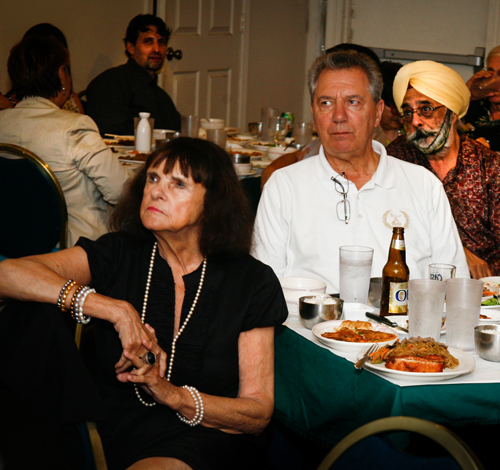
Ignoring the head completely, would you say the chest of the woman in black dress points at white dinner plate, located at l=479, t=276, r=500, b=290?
no

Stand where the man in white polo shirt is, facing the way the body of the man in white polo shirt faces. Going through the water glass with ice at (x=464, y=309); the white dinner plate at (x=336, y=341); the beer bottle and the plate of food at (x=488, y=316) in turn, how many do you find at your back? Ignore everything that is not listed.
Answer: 0

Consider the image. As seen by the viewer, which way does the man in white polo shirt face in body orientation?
toward the camera

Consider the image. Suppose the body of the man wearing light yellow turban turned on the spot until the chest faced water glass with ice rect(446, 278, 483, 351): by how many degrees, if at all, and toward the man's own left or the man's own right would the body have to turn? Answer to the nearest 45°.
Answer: approximately 45° to the man's own left

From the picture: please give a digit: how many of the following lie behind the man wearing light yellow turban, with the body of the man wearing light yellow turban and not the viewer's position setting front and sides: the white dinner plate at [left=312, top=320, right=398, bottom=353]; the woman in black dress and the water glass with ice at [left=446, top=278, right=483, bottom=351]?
0

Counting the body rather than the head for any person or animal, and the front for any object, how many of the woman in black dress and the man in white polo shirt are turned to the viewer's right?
0

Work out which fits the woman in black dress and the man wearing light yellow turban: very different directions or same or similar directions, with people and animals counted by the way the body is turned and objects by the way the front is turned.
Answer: same or similar directions

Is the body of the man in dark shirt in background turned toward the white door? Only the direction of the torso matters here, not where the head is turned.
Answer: no

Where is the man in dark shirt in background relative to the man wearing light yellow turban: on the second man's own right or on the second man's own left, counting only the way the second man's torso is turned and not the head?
on the second man's own right

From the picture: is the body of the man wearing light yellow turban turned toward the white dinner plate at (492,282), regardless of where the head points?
yes

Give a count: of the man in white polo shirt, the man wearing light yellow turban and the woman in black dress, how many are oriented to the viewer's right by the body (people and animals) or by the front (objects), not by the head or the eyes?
0

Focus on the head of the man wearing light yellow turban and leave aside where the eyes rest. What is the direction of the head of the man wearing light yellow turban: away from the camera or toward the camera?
toward the camera

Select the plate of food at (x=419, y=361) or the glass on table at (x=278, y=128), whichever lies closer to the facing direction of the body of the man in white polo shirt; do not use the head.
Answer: the plate of food

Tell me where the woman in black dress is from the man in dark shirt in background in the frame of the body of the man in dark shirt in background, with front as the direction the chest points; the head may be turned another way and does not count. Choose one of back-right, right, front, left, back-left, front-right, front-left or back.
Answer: front-right

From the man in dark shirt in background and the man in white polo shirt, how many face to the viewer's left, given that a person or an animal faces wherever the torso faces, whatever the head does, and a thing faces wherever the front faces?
0
